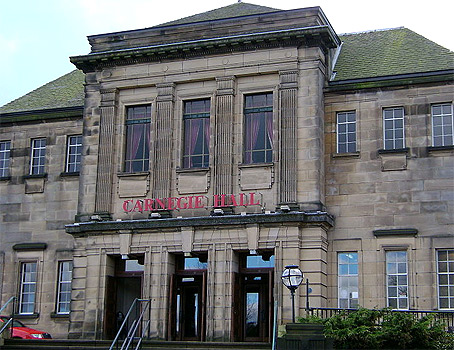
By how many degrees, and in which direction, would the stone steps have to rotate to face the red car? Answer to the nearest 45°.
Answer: approximately 135° to its right

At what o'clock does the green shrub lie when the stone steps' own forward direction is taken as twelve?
The green shrub is roughly at 10 o'clock from the stone steps.

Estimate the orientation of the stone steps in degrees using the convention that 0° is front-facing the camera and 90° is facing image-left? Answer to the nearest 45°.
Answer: approximately 0°
